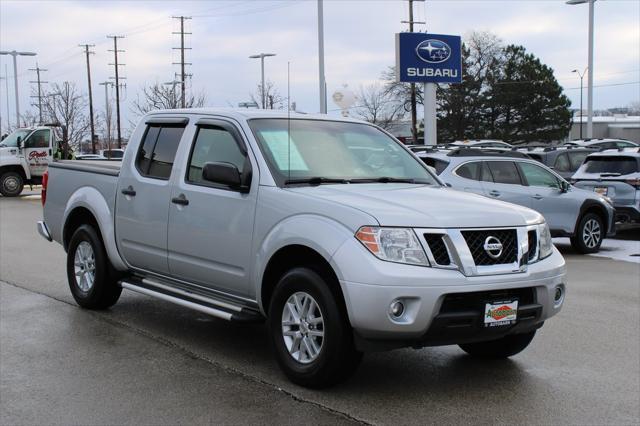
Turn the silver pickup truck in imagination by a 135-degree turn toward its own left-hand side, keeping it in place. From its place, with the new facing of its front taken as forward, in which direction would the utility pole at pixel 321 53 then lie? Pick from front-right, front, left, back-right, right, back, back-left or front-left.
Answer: front

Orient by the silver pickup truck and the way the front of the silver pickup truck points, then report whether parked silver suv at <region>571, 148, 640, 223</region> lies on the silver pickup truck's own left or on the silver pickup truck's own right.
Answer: on the silver pickup truck's own left

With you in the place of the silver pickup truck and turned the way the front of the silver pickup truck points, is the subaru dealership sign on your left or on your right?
on your left

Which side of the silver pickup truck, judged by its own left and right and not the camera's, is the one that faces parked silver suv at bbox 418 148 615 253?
left

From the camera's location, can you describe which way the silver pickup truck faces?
facing the viewer and to the right of the viewer
